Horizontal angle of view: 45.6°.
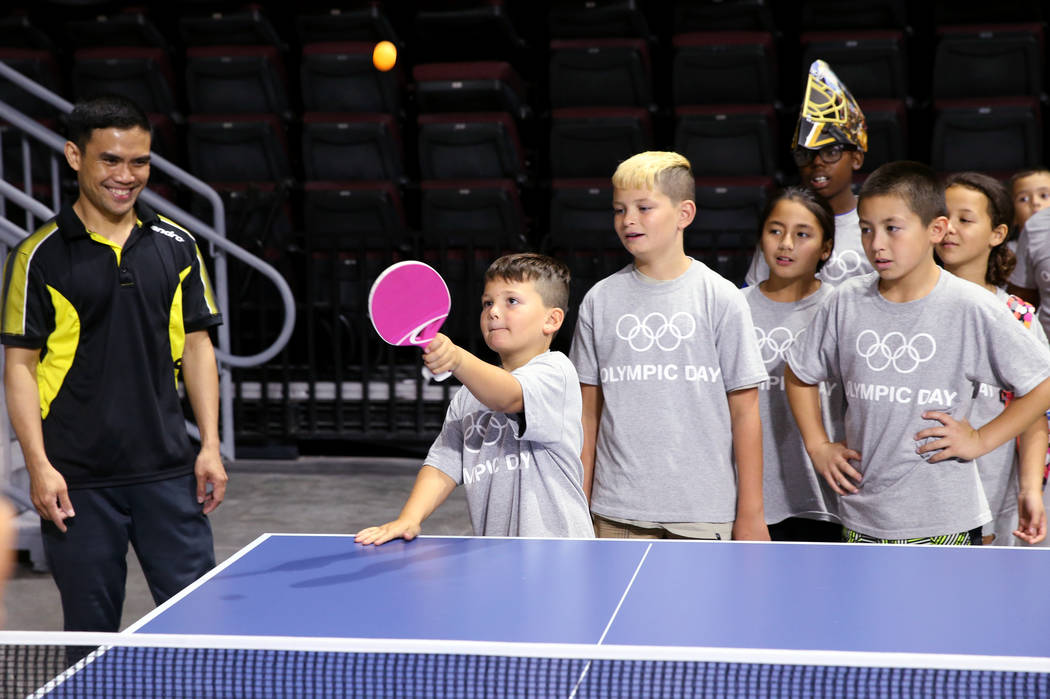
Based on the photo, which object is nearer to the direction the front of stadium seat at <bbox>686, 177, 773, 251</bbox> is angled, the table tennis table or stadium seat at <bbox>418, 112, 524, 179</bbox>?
the table tennis table

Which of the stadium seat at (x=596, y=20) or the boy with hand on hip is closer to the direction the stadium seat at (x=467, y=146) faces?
the boy with hand on hip

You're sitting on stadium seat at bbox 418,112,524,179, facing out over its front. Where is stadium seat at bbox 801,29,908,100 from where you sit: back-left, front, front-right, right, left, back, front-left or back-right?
left

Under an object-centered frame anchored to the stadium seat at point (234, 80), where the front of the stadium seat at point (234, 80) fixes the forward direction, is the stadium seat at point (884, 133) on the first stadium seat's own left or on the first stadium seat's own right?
on the first stadium seat's own left

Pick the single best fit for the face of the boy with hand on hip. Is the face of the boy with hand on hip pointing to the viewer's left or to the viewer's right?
to the viewer's left

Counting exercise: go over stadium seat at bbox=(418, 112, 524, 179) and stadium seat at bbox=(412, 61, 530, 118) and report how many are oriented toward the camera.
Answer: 2

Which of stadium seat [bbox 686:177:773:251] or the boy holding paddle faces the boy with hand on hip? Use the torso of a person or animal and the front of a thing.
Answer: the stadium seat

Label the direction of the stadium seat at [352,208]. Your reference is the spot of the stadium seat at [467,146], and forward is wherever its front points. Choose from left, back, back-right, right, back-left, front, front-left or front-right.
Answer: right

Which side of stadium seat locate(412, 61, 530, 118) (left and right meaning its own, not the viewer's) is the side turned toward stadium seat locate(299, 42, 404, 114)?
right

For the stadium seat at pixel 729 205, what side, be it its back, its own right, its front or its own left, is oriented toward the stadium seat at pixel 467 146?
right

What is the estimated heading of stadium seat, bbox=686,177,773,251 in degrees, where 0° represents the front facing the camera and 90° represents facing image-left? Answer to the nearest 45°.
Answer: approximately 0°

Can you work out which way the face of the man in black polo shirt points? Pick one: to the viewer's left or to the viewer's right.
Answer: to the viewer's right

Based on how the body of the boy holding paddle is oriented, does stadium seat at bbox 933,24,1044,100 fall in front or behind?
behind
